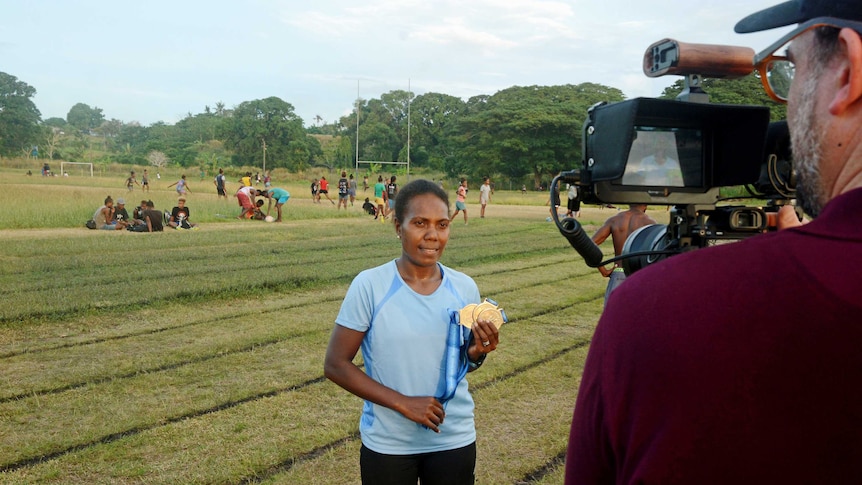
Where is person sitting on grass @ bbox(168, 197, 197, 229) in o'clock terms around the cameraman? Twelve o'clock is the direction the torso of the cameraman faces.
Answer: The person sitting on grass is roughly at 12 o'clock from the cameraman.

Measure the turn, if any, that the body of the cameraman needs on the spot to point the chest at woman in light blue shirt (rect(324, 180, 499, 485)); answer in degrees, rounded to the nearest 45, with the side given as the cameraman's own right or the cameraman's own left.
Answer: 0° — they already face them

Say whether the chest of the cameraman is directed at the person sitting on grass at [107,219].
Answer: yes

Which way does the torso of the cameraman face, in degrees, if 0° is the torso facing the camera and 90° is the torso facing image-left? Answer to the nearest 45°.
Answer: approximately 135°

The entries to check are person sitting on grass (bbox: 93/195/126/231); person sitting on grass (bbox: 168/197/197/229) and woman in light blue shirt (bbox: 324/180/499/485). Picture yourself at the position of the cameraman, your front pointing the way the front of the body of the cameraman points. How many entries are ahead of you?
3

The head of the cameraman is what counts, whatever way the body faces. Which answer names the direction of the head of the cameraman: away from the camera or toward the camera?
away from the camera

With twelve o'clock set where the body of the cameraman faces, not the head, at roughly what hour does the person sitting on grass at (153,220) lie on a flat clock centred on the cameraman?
The person sitting on grass is roughly at 12 o'clock from the cameraman.
